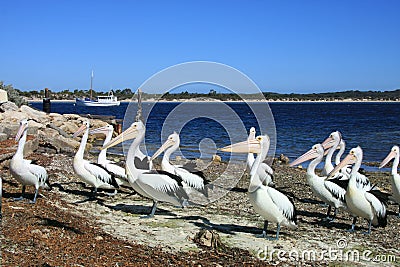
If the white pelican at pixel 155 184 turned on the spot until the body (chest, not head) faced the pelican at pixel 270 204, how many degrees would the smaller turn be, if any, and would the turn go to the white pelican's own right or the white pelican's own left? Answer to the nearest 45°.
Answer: approximately 135° to the white pelican's own left

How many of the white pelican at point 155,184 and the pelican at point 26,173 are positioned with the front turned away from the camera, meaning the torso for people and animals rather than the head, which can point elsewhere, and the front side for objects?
0

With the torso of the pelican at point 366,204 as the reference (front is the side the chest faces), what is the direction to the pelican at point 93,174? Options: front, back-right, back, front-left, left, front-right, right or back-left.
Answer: front-right

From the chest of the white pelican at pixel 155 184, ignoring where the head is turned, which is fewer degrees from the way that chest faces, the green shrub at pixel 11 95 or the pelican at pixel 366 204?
the green shrub

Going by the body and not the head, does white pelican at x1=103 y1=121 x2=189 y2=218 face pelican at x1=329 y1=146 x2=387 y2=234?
no

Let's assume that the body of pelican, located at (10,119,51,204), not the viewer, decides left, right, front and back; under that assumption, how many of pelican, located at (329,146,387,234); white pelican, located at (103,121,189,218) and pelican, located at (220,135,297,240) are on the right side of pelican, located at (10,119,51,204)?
0

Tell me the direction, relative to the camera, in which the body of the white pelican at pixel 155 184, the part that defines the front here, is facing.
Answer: to the viewer's left

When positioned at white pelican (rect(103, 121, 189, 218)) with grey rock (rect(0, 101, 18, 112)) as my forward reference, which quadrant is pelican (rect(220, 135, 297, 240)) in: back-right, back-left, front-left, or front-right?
back-right

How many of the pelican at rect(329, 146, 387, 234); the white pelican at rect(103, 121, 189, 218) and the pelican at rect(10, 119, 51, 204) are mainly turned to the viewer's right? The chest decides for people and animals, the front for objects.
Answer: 0

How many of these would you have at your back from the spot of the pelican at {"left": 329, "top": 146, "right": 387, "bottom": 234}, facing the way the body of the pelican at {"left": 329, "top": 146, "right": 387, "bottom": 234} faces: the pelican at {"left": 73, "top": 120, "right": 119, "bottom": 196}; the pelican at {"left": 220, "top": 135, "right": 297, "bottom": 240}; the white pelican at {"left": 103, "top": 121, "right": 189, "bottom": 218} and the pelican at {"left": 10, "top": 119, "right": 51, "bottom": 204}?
0

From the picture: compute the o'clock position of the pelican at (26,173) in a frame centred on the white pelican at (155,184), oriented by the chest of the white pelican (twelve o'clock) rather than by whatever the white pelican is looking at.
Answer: The pelican is roughly at 12 o'clock from the white pelican.

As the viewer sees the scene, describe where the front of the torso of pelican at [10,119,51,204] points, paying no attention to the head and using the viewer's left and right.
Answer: facing the viewer and to the left of the viewer

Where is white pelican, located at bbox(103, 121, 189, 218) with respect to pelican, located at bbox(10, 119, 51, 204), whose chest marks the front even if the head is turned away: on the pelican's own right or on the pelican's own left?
on the pelican's own left

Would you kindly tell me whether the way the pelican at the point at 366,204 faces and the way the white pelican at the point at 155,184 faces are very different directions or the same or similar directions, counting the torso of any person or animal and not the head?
same or similar directions

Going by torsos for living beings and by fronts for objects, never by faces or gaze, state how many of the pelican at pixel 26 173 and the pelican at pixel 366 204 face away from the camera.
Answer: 0

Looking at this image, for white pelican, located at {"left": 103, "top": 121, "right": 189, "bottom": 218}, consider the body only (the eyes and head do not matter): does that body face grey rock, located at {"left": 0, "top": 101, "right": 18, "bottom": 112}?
no
